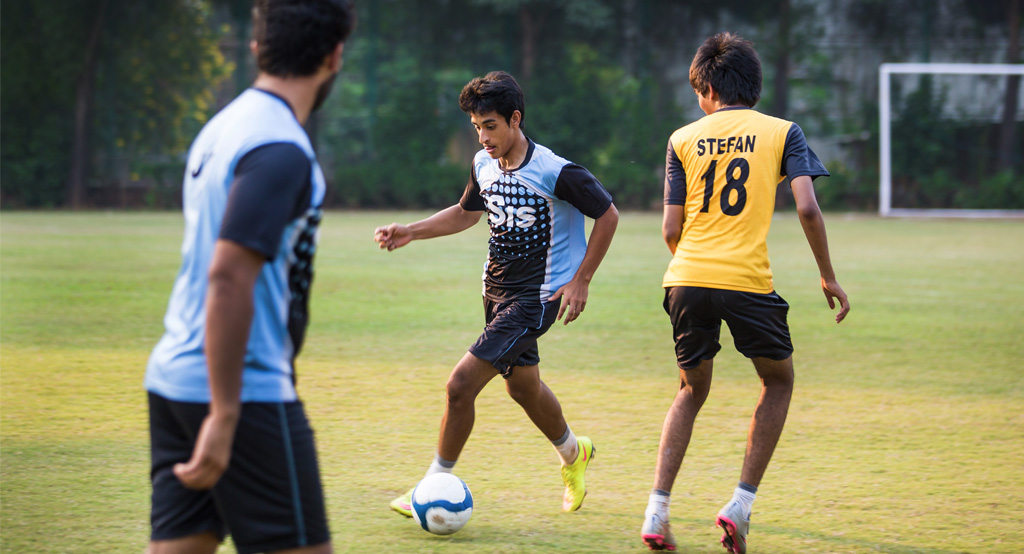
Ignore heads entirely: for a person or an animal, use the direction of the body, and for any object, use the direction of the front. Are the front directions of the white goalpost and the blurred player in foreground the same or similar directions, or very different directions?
very different directions

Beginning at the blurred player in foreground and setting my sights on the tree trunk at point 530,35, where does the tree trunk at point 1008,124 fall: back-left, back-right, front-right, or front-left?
front-right

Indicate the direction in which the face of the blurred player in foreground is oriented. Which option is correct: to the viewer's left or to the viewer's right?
to the viewer's right

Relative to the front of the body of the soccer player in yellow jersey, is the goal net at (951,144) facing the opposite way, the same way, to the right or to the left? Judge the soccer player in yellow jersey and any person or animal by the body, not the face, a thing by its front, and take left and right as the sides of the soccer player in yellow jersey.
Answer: the opposite way

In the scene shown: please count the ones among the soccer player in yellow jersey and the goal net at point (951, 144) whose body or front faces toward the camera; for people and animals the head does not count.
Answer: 1

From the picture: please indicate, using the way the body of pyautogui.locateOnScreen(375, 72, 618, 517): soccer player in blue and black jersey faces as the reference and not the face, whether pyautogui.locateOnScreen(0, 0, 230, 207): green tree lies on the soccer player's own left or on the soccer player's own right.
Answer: on the soccer player's own right

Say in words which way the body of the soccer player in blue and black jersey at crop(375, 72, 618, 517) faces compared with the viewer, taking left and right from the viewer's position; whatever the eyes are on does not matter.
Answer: facing the viewer and to the left of the viewer

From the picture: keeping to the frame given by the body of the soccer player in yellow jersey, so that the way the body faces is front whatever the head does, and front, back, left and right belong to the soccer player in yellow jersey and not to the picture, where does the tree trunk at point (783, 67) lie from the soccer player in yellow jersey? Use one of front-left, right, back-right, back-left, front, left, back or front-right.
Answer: front

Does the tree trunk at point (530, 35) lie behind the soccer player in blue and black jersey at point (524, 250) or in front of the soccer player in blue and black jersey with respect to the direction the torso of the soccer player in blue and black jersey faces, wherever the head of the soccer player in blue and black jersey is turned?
behind

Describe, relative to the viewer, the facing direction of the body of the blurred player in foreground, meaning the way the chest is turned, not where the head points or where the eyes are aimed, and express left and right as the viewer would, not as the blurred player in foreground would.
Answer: facing away from the viewer and to the right of the viewer

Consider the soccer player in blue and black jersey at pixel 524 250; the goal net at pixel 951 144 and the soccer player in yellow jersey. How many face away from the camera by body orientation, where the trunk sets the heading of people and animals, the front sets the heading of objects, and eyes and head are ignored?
1

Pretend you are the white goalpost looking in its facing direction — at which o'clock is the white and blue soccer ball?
The white and blue soccer ball is roughly at 12 o'clock from the white goalpost.

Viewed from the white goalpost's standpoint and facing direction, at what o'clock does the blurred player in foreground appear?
The blurred player in foreground is roughly at 12 o'clock from the white goalpost.

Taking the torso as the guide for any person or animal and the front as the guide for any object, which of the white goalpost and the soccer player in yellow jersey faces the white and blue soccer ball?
the white goalpost

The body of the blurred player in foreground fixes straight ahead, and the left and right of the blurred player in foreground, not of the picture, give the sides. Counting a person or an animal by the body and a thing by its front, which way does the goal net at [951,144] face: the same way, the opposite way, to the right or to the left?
the opposite way

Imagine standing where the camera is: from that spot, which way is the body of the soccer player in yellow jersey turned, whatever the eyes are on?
away from the camera

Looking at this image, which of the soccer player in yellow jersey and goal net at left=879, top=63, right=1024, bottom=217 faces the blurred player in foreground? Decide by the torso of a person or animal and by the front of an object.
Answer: the goal net

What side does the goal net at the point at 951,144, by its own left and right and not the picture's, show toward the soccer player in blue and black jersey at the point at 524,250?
front

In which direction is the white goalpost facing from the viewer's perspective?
toward the camera
